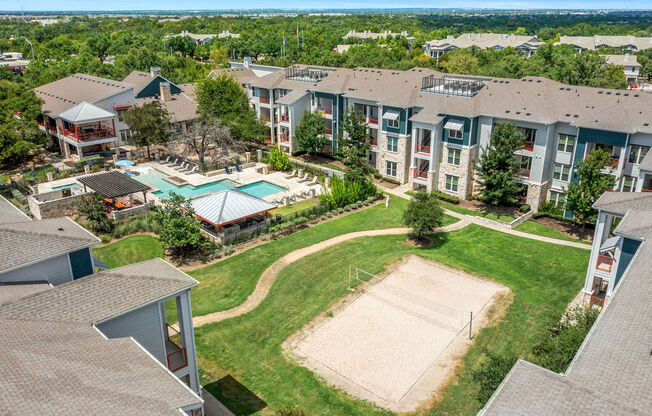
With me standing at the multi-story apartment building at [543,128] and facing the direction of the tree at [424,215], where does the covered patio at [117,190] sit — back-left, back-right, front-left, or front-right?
front-right

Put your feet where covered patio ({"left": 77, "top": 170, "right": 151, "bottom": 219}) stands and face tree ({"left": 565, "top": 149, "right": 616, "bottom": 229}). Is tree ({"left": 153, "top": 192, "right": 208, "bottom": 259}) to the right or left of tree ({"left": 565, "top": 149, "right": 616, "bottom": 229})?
right

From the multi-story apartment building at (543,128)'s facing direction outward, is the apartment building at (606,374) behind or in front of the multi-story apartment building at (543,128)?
in front

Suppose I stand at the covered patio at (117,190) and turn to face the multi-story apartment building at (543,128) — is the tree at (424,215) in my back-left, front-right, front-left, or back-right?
front-right

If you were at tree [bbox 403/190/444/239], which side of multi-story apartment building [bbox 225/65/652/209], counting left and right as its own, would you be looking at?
front

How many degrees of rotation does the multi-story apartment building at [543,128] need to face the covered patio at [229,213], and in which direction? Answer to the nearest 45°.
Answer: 0° — it already faces it

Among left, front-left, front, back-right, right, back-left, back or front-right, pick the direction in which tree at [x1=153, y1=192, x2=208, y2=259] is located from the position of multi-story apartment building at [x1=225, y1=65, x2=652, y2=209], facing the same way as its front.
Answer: front

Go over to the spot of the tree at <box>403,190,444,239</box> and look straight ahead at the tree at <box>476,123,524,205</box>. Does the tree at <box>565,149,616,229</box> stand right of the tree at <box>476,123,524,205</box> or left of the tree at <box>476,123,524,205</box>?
right

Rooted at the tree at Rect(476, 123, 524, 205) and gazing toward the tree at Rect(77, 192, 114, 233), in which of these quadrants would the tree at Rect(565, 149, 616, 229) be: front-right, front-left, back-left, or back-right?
back-left
